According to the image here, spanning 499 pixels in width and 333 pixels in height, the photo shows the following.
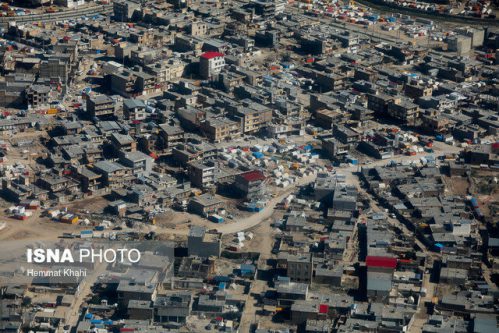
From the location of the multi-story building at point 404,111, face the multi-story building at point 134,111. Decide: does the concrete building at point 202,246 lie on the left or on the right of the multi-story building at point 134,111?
left

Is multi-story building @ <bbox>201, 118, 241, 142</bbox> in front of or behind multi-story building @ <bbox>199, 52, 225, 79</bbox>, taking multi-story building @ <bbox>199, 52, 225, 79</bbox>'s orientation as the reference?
in front

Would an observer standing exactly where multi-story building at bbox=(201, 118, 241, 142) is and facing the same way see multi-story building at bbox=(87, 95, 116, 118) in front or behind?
behind

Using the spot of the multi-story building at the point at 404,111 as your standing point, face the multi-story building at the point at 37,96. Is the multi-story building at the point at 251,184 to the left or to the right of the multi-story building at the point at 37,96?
left

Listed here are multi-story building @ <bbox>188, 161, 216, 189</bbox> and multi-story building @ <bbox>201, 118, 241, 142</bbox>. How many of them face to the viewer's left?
0

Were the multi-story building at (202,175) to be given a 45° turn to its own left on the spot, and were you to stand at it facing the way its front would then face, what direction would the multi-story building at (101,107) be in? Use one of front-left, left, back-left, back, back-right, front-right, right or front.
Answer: back-left
